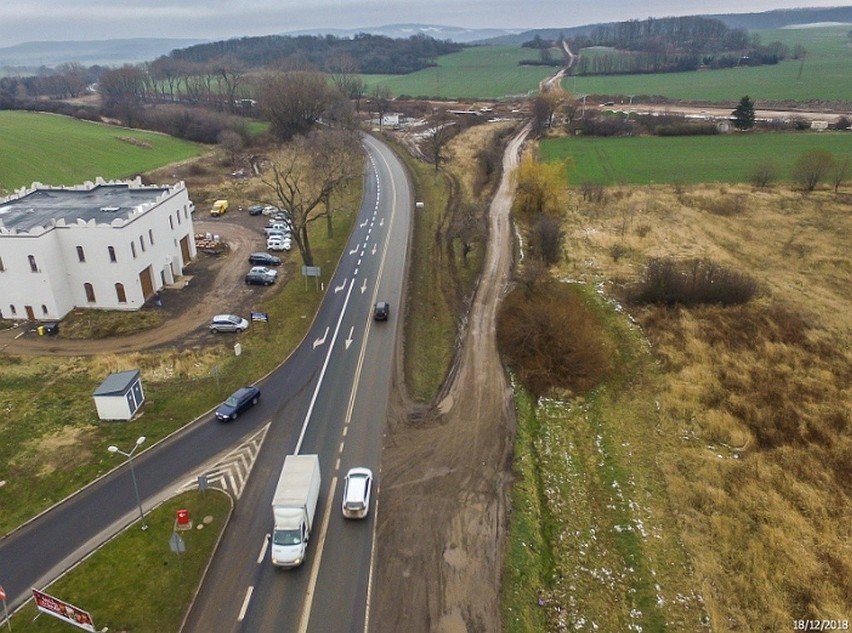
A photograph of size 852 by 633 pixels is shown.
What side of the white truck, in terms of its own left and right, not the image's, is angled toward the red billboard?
right

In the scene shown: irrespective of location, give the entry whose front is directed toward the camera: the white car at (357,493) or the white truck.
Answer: the white truck

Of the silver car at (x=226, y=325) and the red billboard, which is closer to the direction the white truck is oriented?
the red billboard

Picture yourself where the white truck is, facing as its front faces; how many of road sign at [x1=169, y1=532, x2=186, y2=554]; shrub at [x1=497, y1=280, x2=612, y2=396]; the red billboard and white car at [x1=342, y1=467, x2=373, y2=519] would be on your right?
2

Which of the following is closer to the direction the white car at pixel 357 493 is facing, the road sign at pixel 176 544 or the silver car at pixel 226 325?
the silver car

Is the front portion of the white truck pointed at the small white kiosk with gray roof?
no

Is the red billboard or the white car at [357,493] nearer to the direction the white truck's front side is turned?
the red billboard

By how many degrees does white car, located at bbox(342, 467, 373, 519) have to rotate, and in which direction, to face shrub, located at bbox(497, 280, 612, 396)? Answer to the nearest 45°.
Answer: approximately 45° to its right

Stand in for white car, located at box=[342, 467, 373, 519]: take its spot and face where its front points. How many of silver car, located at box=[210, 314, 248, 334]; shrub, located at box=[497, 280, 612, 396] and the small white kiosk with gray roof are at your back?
0

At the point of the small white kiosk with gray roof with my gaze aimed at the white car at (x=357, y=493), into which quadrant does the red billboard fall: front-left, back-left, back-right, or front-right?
front-right

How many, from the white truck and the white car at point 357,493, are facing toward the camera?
1

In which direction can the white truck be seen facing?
toward the camera

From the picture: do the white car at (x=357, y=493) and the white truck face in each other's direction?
no

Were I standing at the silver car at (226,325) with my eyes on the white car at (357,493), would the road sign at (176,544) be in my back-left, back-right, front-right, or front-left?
front-right

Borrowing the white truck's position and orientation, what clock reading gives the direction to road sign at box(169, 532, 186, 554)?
The road sign is roughly at 3 o'clock from the white truck.

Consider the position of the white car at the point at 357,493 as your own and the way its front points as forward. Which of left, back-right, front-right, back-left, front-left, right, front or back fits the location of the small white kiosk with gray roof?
front-left

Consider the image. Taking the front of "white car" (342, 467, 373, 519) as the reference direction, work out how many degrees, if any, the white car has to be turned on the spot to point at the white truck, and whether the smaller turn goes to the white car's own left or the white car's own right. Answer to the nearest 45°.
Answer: approximately 135° to the white car's own left

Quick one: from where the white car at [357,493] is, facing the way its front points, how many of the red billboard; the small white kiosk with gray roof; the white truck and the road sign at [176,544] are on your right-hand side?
0

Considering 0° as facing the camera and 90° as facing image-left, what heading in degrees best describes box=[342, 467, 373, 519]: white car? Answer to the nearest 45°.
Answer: approximately 180°

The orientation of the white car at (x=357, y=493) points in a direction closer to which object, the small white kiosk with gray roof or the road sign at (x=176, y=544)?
the small white kiosk with gray roof

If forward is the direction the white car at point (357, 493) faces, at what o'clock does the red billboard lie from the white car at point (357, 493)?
The red billboard is roughly at 8 o'clock from the white car.

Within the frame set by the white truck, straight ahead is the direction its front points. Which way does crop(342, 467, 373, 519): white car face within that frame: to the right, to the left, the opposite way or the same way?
the opposite way
